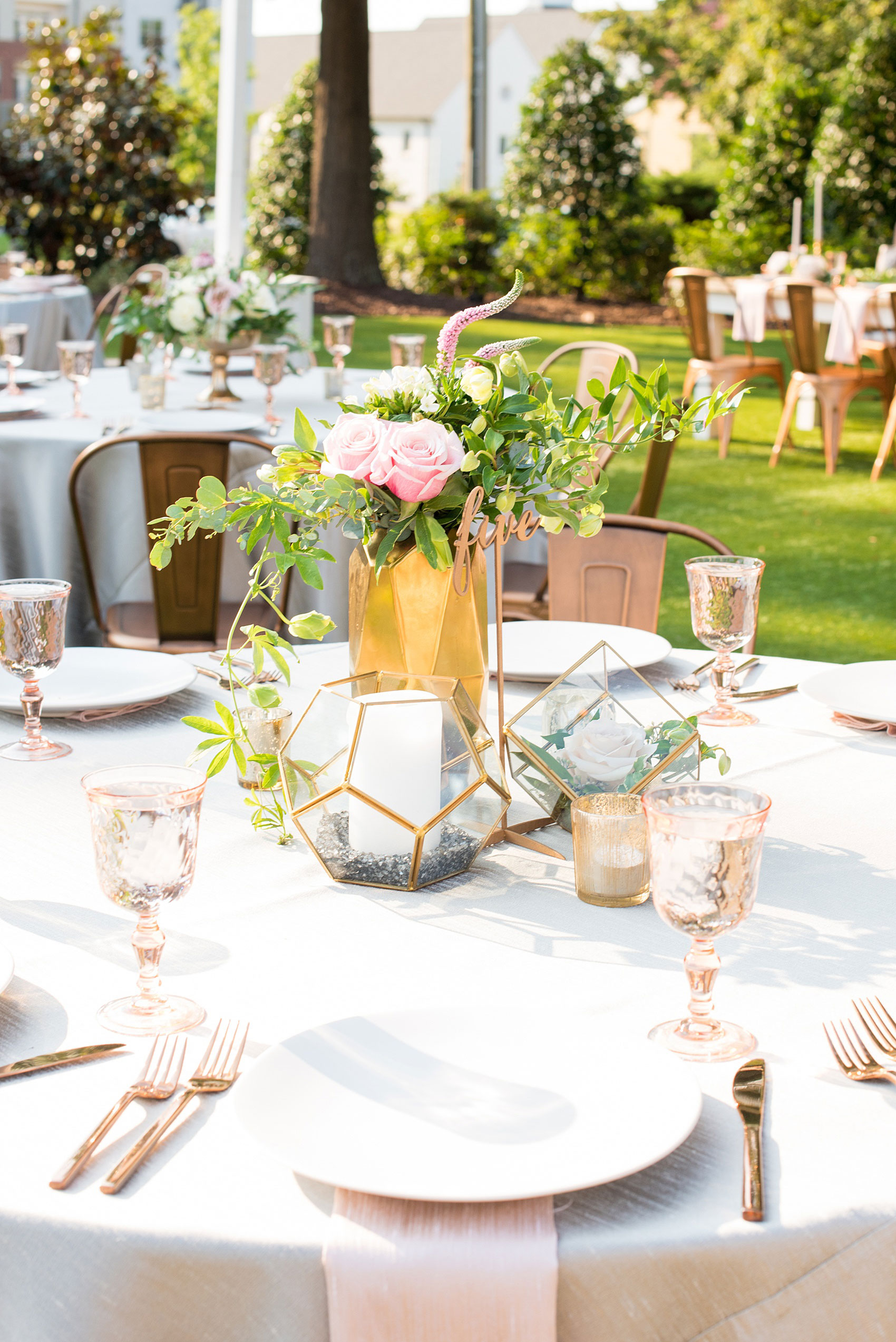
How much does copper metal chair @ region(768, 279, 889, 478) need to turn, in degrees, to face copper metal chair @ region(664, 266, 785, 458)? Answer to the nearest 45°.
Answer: approximately 90° to its left

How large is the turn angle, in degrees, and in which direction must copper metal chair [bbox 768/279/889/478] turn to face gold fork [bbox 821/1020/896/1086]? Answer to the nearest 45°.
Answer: approximately 135° to its right

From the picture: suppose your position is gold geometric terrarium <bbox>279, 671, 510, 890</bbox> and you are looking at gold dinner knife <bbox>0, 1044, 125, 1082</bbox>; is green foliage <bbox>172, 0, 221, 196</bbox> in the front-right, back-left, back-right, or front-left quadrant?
back-right

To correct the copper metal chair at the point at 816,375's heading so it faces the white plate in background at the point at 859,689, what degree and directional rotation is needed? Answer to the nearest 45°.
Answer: approximately 135° to its right

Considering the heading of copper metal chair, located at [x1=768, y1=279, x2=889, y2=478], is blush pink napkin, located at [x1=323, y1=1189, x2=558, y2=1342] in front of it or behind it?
behind

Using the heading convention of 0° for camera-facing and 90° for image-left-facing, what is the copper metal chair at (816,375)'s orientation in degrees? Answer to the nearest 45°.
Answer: approximately 225°

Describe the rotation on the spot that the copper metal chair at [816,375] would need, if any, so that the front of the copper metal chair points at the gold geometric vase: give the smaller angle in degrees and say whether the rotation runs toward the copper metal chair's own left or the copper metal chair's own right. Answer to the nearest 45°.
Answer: approximately 135° to the copper metal chair's own right

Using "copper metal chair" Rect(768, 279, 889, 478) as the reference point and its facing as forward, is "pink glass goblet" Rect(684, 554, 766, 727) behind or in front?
behind

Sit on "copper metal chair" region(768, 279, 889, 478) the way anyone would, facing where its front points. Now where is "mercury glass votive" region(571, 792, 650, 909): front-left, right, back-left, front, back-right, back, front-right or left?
back-right

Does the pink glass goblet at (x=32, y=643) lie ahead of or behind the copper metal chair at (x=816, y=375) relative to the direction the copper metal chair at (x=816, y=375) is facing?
behind

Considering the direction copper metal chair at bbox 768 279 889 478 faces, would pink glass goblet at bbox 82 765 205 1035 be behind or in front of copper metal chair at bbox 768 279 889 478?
behind
